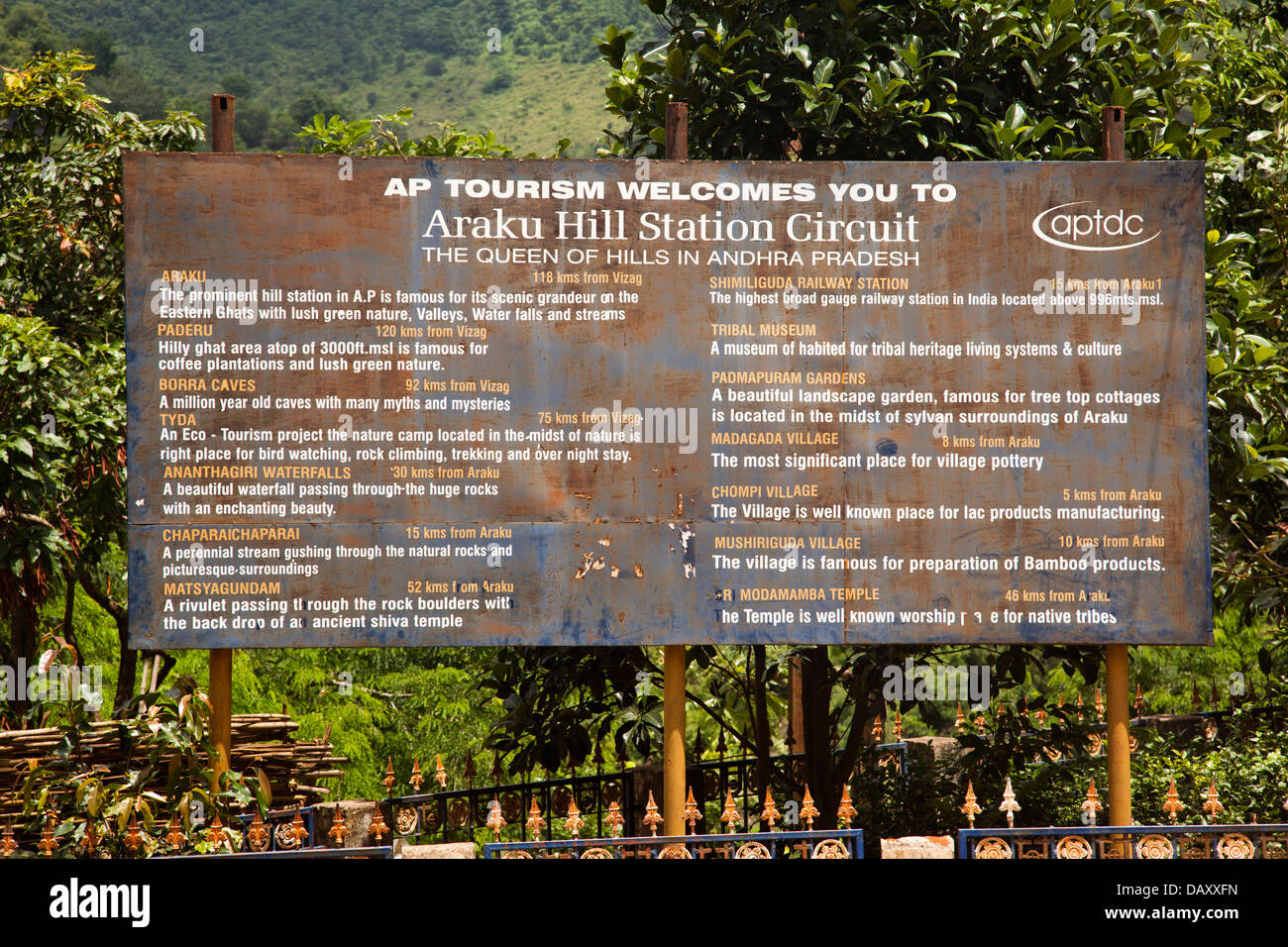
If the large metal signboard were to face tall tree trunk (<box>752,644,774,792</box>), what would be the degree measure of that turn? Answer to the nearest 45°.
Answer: approximately 180°

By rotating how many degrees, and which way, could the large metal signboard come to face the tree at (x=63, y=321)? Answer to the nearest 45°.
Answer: approximately 135° to its right

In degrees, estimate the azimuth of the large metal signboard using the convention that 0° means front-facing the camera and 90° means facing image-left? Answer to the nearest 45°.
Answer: approximately 0°

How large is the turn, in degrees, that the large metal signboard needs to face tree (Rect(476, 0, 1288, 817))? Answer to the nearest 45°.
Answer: approximately 135° to its left

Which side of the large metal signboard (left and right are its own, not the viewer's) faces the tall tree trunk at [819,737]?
back

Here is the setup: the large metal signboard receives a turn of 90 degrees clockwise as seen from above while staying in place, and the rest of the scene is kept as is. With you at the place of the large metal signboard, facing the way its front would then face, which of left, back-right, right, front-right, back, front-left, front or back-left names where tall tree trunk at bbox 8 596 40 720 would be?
front-right
